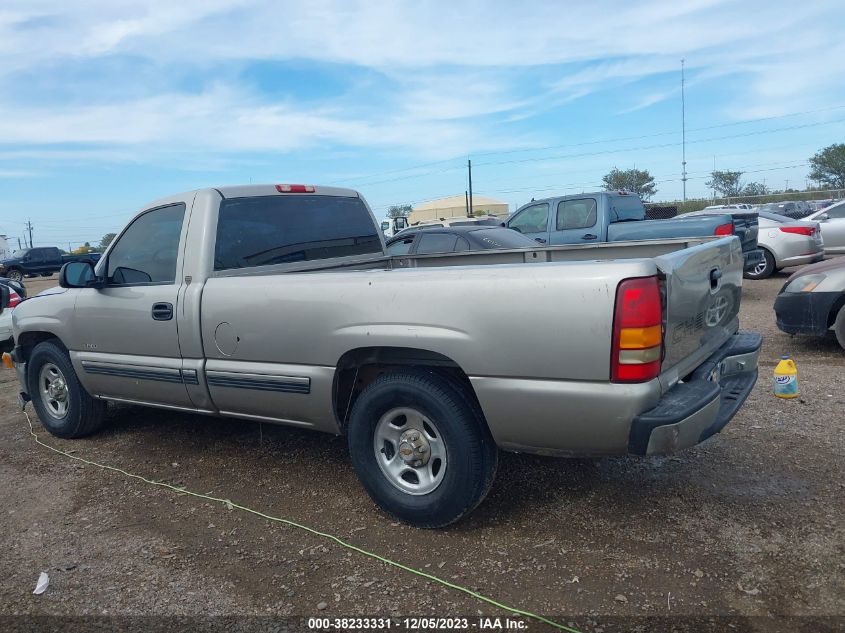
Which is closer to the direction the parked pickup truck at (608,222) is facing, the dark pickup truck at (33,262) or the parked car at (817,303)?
the dark pickup truck

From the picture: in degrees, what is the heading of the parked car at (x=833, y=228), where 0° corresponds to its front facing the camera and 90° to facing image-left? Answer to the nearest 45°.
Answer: approximately 90°

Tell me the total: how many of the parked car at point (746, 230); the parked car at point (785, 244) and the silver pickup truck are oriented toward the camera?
0

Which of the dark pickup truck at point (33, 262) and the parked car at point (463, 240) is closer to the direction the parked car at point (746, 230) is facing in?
the dark pickup truck

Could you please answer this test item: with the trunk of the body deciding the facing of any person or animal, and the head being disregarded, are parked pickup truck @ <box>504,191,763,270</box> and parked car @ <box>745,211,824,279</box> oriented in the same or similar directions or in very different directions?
same or similar directions

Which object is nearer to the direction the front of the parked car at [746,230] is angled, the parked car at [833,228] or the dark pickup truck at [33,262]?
the dark pickup truck

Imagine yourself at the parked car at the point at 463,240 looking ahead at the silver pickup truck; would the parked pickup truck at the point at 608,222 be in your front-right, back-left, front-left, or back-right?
back-left

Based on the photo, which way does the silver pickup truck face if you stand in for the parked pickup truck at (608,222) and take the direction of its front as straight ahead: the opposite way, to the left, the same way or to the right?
the same way

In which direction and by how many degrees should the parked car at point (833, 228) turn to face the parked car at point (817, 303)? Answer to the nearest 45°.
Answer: approximately 90° to its left

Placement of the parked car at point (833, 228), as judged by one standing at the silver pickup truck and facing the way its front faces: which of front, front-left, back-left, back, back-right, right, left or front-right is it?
right

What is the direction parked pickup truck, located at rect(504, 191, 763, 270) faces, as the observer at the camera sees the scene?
facing away from the viewer and to the left of the viewer

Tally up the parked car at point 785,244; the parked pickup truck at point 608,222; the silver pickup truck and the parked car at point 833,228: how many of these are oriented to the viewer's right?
0

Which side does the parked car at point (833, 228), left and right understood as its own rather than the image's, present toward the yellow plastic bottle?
left

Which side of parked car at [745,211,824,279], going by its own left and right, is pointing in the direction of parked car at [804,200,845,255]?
right

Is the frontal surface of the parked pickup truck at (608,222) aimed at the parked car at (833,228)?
no

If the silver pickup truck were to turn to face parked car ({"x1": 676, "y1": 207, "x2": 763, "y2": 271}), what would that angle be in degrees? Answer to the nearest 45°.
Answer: approximately 90° to its right
